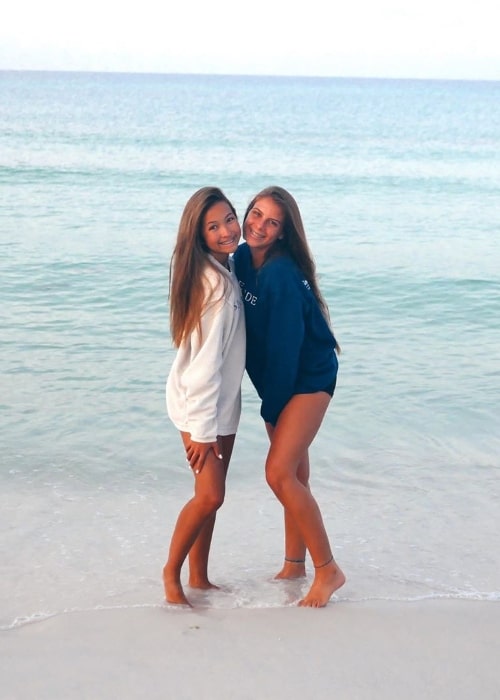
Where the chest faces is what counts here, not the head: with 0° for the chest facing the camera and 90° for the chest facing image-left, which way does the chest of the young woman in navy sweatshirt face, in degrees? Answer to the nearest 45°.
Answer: approximately 45°
